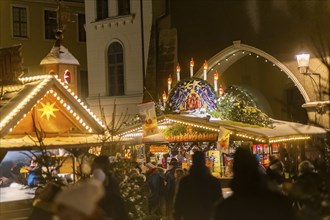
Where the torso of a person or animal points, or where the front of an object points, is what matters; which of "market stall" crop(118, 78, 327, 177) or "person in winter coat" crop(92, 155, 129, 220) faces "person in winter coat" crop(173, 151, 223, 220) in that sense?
the market stall

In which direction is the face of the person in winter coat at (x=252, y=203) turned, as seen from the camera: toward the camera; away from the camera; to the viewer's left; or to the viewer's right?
away from the camera

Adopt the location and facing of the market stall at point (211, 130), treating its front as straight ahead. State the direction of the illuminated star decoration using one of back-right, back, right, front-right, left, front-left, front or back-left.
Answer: front-right

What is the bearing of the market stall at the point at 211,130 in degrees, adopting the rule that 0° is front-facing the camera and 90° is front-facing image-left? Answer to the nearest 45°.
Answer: approximately 0°

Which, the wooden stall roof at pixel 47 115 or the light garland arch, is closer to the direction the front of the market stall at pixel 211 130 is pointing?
the wooden stall roof

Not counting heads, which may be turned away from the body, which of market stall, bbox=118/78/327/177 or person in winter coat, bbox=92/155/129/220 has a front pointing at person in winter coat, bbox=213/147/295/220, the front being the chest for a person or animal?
the market stall

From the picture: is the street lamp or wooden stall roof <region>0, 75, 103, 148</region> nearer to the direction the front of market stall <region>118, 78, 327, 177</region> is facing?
the wooden stall roof
